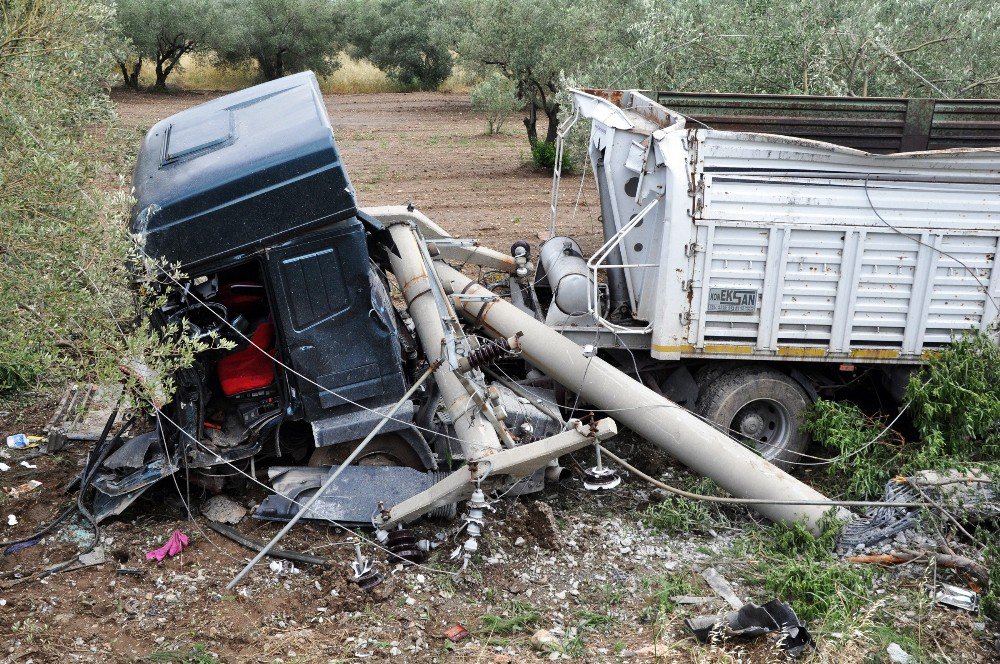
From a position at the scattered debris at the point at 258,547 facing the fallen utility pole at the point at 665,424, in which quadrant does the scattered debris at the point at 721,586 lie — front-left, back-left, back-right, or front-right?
front-right

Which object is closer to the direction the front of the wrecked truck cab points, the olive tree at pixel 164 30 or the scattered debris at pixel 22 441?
the scattered debris

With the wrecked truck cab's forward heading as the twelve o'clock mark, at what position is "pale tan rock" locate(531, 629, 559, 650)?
The pale tan rock is roughly at 8 o'clock from the wrecked truck cab.

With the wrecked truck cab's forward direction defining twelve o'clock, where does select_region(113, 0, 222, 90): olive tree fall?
The olive tree is roughly at 3 o'clock from the wrecked truck cab.

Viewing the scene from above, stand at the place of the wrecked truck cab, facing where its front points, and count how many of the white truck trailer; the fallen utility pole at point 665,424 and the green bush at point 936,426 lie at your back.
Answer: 3

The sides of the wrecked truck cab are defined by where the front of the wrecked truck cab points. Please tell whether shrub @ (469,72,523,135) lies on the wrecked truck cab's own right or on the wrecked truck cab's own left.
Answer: on the wrecked truck cab's own right

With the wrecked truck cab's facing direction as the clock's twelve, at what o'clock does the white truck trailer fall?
The white truck trailer is roughly at 6 o'clock from the wrecked truck cab.

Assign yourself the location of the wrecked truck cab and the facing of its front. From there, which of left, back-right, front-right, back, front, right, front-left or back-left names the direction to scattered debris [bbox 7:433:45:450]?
front-right

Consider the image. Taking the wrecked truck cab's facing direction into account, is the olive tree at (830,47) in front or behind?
behind

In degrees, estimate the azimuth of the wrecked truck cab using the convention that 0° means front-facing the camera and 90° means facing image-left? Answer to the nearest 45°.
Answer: approximately 90°

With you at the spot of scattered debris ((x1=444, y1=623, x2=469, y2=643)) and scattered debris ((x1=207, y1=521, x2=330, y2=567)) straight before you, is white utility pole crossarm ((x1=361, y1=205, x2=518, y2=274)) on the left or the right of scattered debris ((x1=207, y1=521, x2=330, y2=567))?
right

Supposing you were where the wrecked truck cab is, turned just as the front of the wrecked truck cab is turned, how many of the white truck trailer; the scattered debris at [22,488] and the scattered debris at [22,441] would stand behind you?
1

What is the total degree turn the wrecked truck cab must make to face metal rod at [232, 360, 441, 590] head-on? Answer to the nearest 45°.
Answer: approximately 90° to its left

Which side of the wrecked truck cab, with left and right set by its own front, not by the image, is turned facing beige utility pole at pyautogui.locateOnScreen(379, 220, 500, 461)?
back

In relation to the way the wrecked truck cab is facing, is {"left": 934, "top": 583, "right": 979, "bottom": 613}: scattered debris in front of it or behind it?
behind
